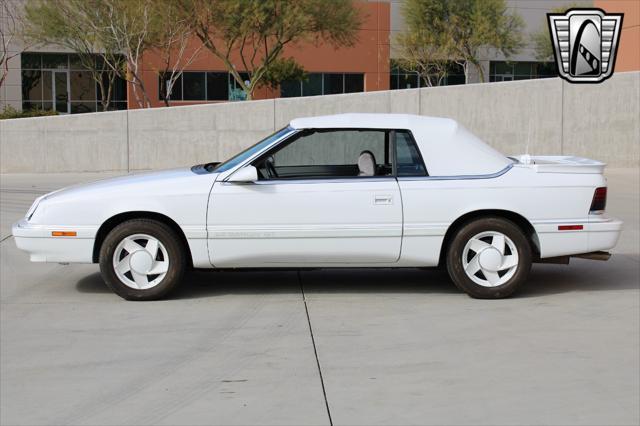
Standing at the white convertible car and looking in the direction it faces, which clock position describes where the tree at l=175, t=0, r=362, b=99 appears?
The tree is roughly at 3 o'clock from the white convertible car.

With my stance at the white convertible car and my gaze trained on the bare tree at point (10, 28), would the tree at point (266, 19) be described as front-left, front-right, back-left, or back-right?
front-right

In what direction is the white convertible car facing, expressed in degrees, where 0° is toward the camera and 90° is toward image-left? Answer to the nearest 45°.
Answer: approximately 90°

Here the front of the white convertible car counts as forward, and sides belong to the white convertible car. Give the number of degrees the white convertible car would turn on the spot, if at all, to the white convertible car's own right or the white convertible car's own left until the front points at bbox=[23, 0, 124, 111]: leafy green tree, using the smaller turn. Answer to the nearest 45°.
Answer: approximately 90° to the white convertible car's own right

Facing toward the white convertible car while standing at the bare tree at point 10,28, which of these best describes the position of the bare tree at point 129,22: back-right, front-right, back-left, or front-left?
front-left

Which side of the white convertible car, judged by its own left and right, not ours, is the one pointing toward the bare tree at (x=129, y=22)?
right

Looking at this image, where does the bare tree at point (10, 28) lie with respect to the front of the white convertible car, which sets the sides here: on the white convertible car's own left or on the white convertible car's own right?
on the white convertible car's own right
